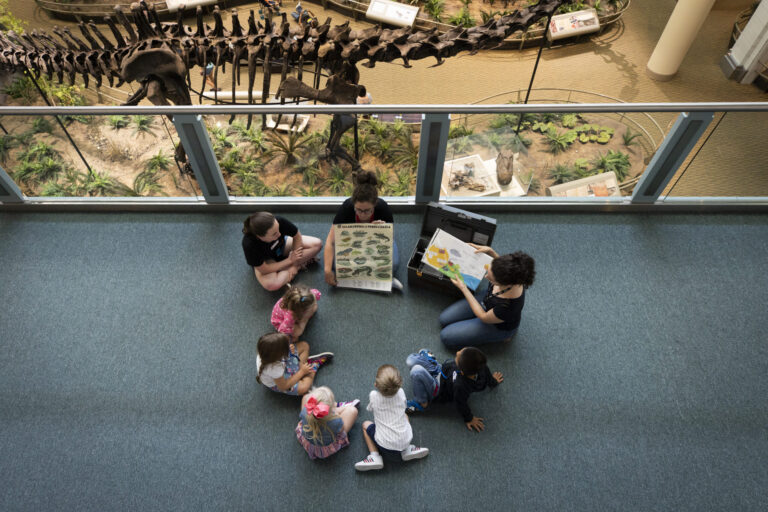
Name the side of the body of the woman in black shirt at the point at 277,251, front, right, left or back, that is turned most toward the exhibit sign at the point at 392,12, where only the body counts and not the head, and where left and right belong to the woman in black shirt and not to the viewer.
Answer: left

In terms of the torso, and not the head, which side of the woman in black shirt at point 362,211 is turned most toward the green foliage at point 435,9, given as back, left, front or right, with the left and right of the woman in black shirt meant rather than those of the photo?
back

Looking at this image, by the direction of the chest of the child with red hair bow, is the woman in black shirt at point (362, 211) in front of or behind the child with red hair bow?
in front

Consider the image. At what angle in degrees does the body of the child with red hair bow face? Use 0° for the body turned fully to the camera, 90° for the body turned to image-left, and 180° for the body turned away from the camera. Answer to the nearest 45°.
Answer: approximately 225°

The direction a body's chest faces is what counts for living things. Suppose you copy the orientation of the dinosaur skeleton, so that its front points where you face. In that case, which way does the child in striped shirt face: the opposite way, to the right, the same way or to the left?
to the left

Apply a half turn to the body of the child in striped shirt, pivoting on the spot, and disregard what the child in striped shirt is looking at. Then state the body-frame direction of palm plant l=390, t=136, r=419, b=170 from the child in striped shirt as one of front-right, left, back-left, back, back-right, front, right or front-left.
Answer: back

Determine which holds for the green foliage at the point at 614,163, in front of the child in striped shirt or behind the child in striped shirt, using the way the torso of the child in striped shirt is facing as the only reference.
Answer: in front

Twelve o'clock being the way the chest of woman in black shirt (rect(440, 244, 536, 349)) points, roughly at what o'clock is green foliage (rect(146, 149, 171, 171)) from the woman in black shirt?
The green foliage is roughly at 12 o'clock from the woman in black shirt.

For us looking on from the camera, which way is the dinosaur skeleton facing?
facing to the right of the viewer

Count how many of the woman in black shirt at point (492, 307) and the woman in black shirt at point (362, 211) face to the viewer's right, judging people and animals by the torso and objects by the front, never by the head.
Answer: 0

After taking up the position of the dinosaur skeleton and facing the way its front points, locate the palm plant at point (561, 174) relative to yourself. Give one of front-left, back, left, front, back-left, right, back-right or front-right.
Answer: front-right

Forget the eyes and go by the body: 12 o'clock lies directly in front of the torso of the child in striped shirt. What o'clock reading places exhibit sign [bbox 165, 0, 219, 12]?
The exhibit sign is roughly at 11 o'clock from the child in striped shirt.

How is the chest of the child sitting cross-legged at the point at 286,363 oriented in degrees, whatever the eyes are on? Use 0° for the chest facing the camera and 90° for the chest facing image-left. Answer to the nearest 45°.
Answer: approximately 270°

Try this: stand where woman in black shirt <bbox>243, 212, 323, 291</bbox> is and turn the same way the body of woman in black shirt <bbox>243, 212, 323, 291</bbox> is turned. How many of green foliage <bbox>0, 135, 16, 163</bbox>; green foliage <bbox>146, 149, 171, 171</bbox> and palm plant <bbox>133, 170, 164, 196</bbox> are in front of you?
0

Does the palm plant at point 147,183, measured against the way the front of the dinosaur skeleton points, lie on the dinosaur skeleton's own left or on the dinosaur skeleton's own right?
on the dinosaur skeleton's own right

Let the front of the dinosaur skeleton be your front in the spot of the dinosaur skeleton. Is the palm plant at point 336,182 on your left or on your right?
on your right

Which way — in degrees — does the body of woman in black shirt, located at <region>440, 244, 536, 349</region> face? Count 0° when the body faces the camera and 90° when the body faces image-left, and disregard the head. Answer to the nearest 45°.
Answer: approximately 90°

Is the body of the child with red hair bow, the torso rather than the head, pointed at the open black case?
yes

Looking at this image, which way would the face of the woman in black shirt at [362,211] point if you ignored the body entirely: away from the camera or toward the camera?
toward the camera

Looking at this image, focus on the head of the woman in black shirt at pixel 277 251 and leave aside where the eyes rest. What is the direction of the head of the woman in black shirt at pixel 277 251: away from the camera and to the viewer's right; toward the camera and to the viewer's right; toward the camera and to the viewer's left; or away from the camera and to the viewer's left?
toward the camera and to the viewer's right
